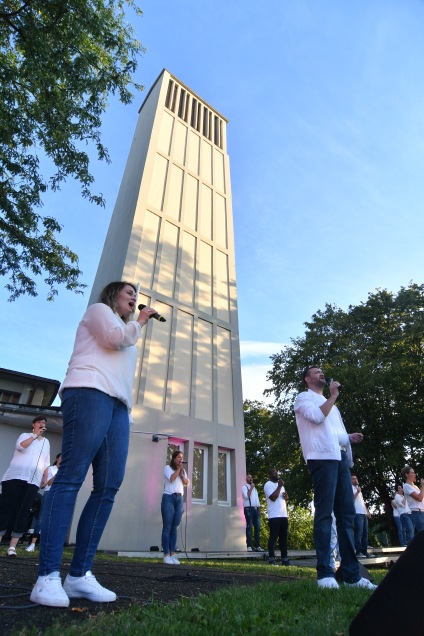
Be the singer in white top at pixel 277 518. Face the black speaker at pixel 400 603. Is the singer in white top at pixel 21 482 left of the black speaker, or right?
right

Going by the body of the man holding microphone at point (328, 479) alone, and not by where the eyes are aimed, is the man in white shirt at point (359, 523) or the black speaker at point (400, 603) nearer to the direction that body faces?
the black speaker

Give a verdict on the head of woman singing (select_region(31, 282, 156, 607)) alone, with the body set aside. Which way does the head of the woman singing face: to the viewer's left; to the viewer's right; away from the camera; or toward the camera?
to the viewer's right

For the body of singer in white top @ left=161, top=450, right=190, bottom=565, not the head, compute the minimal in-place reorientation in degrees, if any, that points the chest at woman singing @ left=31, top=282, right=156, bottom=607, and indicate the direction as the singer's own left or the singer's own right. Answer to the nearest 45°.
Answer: approximately 45° to the singer's own right

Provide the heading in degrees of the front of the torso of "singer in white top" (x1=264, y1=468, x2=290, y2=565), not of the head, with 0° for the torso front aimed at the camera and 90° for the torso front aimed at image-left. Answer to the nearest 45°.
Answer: approximately 315°

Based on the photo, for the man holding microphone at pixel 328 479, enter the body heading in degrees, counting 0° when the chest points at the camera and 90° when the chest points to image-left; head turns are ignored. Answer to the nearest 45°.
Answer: approximately 315°

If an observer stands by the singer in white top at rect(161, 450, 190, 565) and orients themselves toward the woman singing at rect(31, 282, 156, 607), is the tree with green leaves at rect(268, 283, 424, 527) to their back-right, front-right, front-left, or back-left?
back-left

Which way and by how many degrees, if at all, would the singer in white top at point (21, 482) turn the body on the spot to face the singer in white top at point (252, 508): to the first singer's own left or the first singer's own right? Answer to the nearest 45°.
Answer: approximately 90° to the first singer's own left

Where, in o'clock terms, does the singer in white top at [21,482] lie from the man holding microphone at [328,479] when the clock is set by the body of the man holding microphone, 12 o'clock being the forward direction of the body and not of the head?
The singer in white top is roughly at 5 o'clock from the man holding microphone.
